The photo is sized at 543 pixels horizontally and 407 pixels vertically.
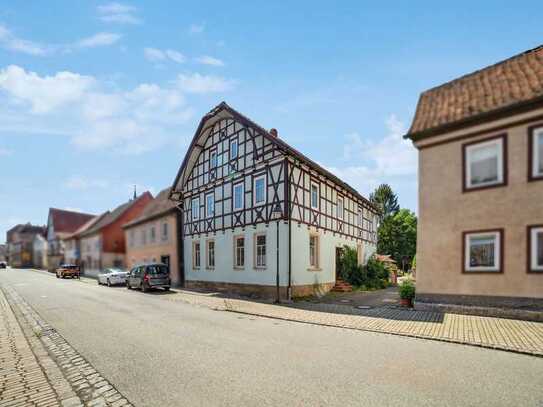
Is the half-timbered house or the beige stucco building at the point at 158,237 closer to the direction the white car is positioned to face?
the beige stucco building

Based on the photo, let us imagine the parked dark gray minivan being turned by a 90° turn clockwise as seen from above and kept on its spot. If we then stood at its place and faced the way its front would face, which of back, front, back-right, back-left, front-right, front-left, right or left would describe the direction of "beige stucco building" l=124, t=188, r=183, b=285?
front-left

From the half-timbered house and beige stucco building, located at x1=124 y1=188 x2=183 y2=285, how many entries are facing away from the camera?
0

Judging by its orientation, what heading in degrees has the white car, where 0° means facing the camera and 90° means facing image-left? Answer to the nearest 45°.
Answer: approximately 135°

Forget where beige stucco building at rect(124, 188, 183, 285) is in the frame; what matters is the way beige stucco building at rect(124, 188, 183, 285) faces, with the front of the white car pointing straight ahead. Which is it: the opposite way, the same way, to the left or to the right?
to the left

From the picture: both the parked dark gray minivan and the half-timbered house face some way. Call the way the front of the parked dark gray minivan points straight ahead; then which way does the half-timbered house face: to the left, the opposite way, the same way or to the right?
to the left
